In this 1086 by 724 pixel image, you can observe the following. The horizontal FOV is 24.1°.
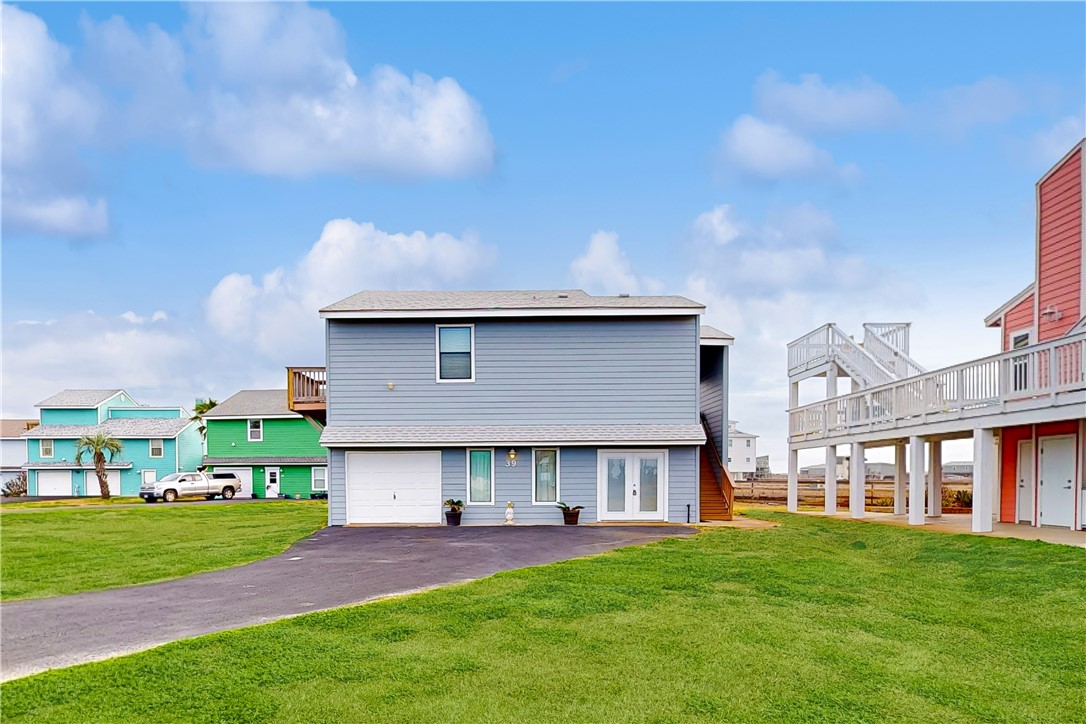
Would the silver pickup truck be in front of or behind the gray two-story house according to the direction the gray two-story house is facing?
behind

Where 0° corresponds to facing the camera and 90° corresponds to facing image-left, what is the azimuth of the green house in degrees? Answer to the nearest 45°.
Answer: approximately 0°

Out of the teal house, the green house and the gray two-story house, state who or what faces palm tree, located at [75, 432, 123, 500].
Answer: the teal house

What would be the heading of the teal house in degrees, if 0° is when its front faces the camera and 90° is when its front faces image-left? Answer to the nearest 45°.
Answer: approximately 0°

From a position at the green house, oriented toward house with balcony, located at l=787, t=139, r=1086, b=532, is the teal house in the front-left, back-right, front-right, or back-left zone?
back-right

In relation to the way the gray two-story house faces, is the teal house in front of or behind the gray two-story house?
behind

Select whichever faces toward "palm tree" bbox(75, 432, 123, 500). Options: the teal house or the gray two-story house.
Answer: the teal house

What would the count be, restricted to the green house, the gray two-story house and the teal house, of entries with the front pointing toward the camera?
3

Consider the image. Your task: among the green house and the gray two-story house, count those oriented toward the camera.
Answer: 2
